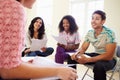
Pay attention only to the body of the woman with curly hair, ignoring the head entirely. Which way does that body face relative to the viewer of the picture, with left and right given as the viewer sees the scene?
facing the viewer and to the left of the viewer
